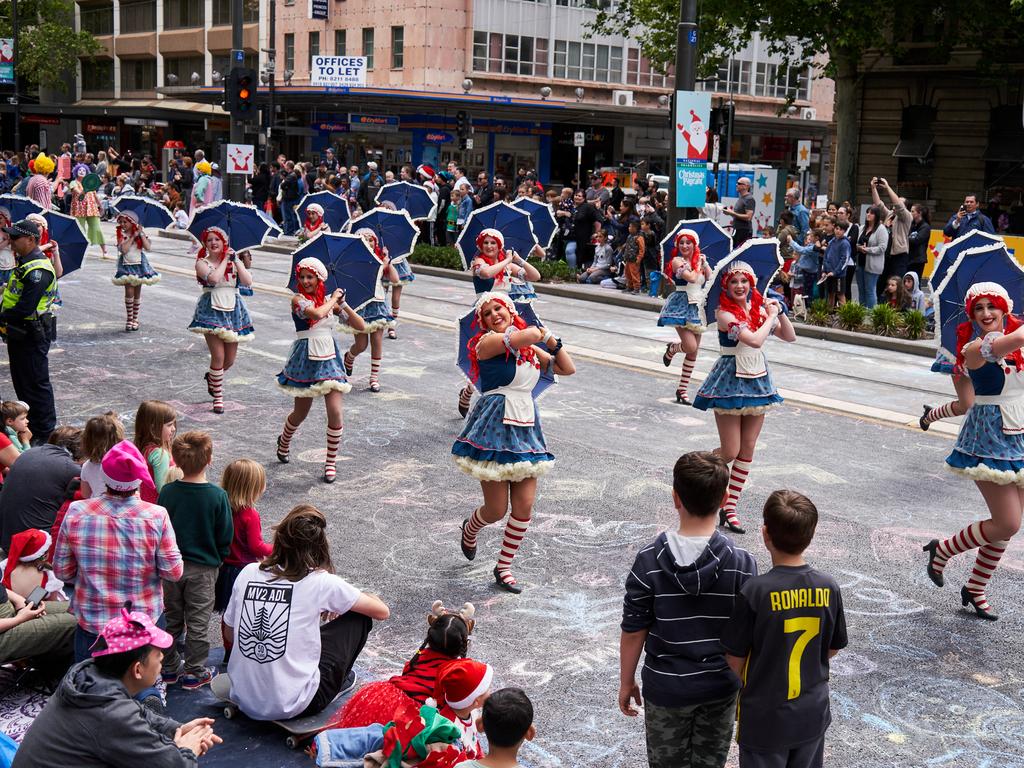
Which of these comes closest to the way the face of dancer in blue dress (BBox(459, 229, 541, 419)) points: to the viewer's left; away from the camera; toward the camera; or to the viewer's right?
toward the camera

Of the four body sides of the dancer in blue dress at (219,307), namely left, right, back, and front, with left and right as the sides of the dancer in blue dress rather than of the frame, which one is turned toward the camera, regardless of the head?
front

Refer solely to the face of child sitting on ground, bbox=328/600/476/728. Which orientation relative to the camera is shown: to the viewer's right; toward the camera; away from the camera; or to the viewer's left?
away from the camera

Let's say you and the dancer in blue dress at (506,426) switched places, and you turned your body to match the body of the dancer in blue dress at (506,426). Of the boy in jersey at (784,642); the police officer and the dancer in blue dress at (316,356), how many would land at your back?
2

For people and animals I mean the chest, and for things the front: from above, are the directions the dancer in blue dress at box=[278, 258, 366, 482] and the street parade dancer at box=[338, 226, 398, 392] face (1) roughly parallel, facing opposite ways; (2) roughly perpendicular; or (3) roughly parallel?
roughly parallel

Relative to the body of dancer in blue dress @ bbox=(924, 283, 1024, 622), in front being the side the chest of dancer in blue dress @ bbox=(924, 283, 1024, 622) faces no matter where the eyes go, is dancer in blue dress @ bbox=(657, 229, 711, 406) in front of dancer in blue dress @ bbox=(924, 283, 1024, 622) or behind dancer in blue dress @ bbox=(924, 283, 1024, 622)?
behind

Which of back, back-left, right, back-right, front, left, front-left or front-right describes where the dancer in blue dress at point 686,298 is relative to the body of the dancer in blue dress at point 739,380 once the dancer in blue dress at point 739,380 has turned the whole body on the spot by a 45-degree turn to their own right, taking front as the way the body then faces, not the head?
back

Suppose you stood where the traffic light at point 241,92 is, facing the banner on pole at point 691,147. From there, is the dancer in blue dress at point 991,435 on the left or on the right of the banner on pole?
right

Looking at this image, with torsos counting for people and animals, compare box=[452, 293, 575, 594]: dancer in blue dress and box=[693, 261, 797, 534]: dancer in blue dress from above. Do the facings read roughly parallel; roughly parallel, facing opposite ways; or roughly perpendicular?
roughly parallel

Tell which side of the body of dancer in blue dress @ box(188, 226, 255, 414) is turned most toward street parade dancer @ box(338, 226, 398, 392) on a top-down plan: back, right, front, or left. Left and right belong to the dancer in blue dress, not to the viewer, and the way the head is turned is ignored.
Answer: left

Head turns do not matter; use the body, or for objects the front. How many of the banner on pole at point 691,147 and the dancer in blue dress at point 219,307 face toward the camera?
2

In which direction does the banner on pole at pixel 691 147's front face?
toward the camera
